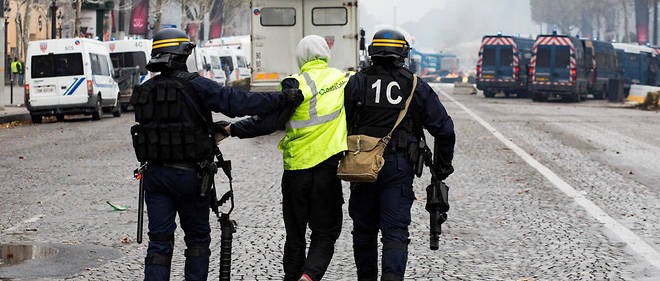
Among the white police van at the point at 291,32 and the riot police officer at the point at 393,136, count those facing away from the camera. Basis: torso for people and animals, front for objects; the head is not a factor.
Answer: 2

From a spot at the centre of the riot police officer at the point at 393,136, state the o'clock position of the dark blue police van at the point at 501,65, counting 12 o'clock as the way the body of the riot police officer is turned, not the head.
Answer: The dark blue police van is roughly at 12 o'clock from the riot police officer.

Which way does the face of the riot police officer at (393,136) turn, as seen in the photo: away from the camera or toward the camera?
away from the camera

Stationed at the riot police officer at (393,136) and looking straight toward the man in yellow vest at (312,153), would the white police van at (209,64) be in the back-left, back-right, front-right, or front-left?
front-right

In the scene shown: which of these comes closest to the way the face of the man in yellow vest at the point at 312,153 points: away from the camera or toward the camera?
away from the camera

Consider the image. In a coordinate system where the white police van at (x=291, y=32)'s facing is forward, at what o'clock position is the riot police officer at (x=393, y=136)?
The riot police officer is roughly at 6 o'clock from the white police van.

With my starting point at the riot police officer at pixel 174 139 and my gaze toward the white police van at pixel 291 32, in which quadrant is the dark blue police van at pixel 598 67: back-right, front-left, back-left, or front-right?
front-right

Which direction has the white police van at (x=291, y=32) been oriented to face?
away from the camera

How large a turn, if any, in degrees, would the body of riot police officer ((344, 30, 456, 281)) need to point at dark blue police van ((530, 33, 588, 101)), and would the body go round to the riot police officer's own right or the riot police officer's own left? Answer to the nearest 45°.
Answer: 0° — they already face it

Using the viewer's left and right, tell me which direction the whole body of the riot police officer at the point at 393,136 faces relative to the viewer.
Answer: facing away from the viewer

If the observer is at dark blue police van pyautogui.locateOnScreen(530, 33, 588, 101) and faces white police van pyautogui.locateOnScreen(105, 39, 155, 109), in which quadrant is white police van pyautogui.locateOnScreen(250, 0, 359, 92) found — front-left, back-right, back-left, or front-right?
front-left

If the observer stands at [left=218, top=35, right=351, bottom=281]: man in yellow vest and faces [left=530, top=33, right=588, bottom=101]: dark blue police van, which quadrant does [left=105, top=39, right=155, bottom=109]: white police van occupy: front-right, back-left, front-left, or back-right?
front-left

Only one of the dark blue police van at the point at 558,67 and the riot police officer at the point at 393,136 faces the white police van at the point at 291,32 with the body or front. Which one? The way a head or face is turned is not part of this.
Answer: the riot police officer
